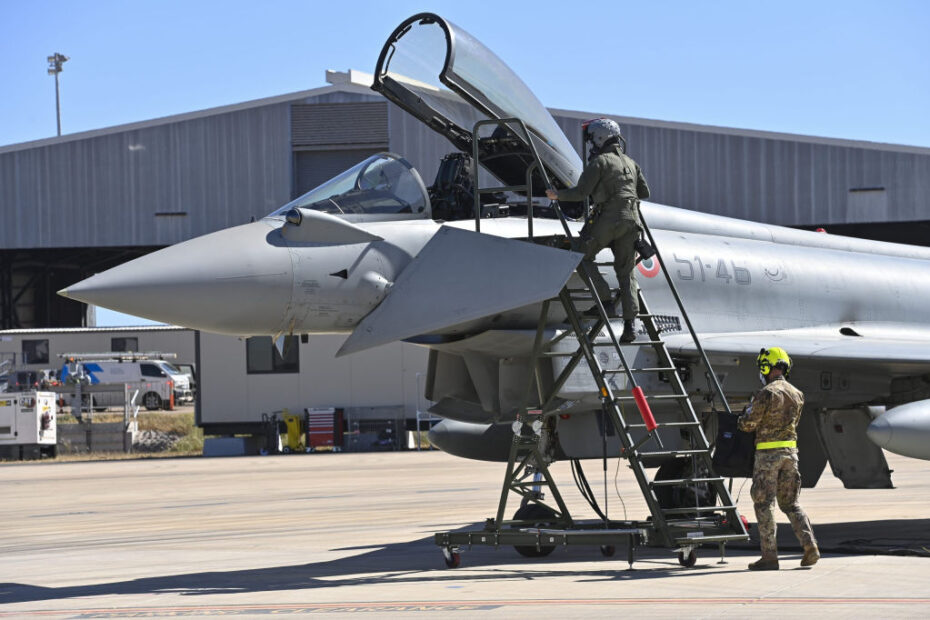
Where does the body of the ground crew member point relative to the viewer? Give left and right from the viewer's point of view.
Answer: facing away from the viewer and to the left of the viewer

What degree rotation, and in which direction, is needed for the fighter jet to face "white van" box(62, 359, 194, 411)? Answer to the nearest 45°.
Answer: approximately 90° to its right

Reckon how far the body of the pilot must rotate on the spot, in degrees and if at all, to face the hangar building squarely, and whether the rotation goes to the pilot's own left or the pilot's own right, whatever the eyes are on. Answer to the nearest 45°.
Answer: approximately 45° to the pilot's own right

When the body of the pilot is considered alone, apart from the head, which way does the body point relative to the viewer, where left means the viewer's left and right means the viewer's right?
facing away from the viewer and to the left of the viewer

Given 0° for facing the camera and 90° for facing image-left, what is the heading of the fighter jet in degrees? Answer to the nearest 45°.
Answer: approximately 90°

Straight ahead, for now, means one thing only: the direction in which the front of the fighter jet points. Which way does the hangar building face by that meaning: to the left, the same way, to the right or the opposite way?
to the left

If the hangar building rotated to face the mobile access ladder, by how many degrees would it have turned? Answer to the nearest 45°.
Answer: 0° — it already faces it
